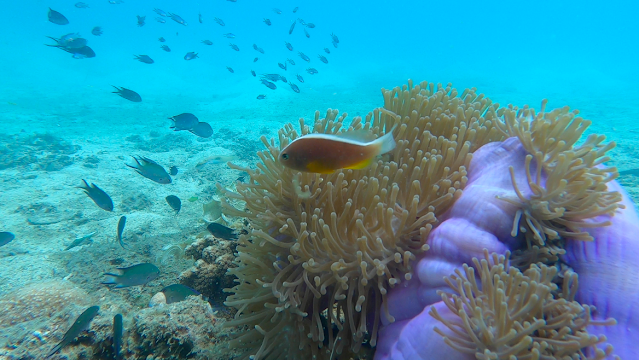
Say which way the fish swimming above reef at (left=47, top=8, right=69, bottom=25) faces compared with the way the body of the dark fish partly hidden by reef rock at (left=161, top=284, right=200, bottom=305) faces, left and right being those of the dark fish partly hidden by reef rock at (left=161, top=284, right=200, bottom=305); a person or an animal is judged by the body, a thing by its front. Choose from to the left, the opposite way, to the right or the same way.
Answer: the opposite way

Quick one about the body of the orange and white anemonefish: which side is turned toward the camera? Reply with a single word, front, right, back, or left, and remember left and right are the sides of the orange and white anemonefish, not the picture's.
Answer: left
